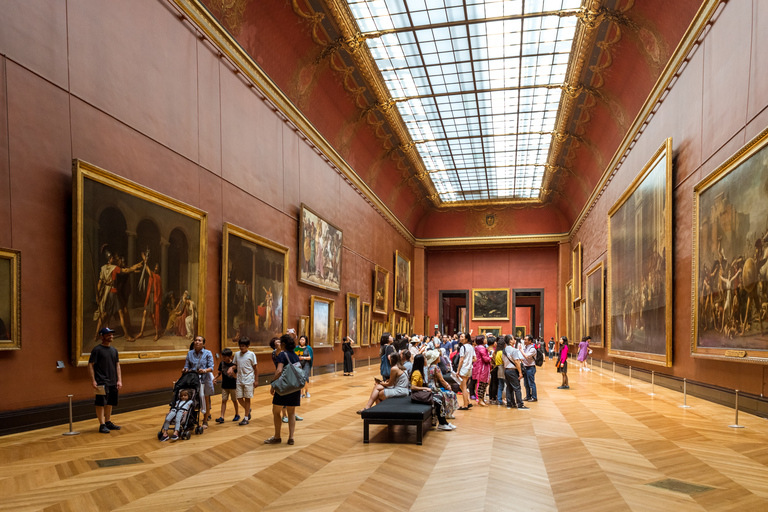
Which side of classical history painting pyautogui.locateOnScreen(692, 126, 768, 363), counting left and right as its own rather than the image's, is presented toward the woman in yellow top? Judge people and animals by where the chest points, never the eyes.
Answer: front

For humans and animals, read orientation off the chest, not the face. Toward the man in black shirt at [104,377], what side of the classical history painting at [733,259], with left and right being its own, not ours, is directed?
front

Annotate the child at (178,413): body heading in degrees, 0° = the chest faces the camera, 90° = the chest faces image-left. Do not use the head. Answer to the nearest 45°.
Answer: approximately 45°

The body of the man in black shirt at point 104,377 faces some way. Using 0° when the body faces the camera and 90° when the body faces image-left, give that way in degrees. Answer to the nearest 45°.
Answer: approximately 315°

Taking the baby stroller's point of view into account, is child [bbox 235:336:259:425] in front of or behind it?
behind

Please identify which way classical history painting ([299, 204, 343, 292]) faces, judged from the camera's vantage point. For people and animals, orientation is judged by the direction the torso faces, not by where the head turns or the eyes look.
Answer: facing the viewer and to the right of the viewer

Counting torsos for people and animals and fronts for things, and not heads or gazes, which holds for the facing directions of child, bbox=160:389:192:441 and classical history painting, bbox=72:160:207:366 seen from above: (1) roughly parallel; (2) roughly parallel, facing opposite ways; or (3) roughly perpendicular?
roughly perpendicular
